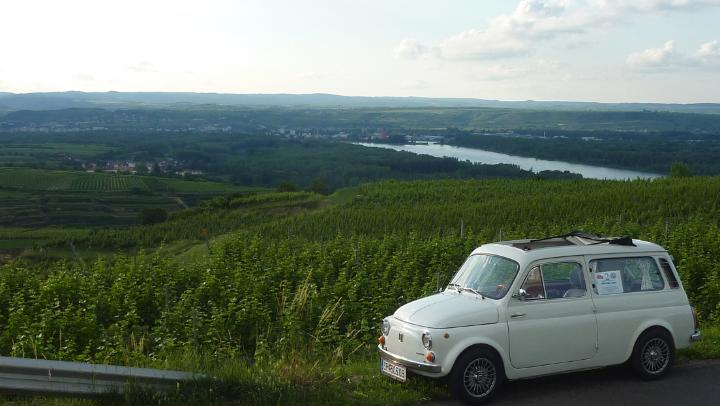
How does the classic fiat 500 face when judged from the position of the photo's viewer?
facing the viewer and to the left of the viewer

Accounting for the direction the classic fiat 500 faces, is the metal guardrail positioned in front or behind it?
in front
